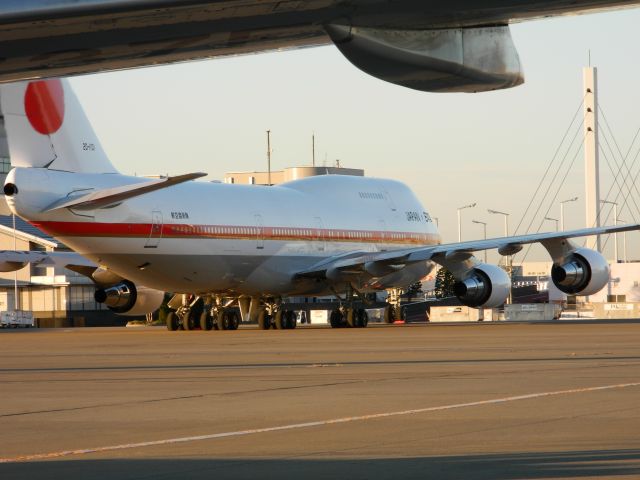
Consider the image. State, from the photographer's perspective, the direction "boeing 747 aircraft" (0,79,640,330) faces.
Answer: facing away from the viewer and to the right of the viewer
